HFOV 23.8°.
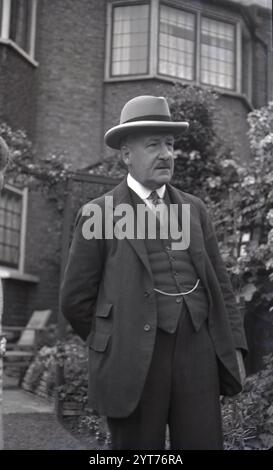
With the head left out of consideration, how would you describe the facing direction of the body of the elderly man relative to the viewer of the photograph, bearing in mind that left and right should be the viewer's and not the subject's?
facing the viewer and to the right of the viewer

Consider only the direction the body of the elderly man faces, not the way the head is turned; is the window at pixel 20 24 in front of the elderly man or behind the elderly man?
behind

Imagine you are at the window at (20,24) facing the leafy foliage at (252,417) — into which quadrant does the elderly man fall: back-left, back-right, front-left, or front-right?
front-right

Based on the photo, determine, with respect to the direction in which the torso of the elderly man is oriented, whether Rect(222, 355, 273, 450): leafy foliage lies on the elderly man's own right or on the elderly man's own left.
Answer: on the elderly man's own left

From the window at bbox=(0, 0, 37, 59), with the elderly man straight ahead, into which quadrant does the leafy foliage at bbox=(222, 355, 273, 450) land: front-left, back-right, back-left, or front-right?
front-left

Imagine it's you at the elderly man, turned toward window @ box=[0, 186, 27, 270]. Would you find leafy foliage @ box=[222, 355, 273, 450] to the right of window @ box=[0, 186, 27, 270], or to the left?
right

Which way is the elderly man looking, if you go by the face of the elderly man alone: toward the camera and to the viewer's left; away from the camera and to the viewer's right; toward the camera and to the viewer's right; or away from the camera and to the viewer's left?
toward the camera and to the viewer's right

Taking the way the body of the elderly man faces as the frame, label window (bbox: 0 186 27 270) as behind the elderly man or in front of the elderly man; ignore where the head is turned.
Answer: behind
